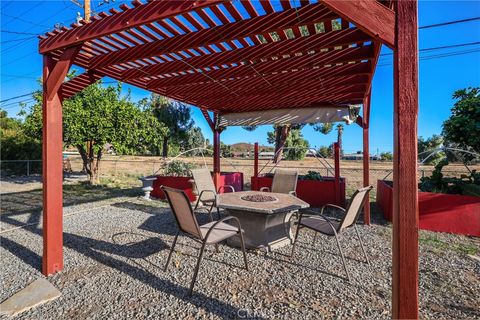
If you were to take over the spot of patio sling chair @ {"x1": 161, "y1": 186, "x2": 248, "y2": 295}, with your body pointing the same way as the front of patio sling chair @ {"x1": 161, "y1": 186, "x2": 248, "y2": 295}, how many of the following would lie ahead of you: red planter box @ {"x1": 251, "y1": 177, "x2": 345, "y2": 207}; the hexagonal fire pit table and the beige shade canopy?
3

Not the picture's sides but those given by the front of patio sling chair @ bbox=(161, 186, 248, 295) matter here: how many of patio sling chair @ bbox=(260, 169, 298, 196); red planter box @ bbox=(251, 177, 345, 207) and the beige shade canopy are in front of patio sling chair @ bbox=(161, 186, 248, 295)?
3

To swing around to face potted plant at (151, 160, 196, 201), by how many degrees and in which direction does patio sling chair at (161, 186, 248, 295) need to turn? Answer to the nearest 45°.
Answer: approximately 45° to its left

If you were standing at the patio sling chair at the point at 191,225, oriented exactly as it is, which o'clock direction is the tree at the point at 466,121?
The tree is roughly at 1 o'clock from the patio sling chair.

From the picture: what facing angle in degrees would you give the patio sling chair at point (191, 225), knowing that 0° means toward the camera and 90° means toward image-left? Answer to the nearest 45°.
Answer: approximately 225°

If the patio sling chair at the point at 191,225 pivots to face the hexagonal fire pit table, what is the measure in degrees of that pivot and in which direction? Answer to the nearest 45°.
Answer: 0° — it already faces it

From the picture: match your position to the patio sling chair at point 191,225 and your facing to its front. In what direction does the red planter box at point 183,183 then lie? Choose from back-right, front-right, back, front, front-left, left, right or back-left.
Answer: front-left

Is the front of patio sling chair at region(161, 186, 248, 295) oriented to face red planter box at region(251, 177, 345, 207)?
yes

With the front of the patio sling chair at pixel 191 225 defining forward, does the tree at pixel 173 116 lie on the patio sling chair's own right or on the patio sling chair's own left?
on the patio sling chair's own left

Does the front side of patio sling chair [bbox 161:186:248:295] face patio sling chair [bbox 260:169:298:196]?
yes
